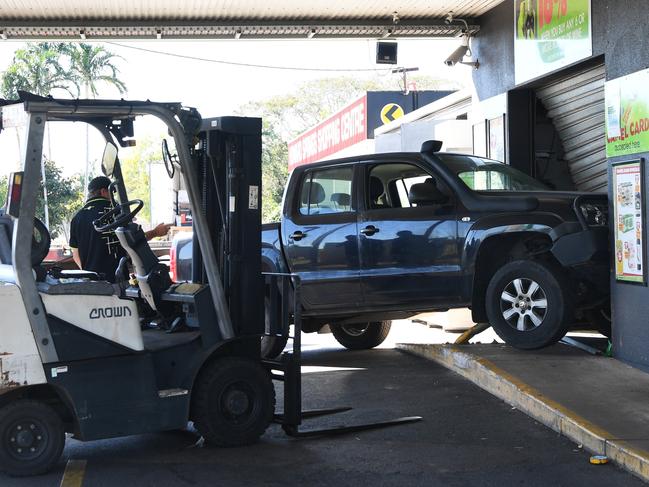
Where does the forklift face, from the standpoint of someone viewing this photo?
facing to the right of the viewer

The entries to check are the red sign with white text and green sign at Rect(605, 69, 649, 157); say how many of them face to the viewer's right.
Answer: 0

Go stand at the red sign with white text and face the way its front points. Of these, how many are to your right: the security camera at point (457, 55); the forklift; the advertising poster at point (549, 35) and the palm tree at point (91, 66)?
1

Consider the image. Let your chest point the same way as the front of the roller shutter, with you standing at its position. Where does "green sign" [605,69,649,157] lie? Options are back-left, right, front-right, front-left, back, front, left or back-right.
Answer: front-left

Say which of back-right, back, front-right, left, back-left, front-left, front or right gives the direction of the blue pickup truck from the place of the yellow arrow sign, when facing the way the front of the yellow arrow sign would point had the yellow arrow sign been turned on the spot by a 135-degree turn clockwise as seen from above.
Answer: back-left

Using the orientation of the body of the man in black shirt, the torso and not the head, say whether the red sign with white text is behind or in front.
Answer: in front

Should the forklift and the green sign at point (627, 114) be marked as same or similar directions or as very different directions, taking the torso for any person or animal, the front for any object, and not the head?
very different directions

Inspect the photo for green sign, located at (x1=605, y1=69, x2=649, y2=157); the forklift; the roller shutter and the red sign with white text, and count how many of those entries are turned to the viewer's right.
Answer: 1

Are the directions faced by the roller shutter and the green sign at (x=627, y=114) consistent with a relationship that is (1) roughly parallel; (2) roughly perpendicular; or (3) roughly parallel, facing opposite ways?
roughly parallel

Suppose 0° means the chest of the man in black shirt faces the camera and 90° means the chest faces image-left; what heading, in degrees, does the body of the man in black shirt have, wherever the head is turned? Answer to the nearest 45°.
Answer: approximately 225°

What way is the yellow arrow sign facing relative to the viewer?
toward the camera

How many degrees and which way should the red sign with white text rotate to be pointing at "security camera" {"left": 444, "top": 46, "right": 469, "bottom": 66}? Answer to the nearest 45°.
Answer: approximately 45° to its left

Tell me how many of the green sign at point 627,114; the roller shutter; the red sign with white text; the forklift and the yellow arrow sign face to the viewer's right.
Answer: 1

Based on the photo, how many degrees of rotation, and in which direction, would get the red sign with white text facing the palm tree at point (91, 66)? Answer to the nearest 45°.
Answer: approximately 90° to its right

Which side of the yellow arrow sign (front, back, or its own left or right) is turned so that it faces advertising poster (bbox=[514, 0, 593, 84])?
front
